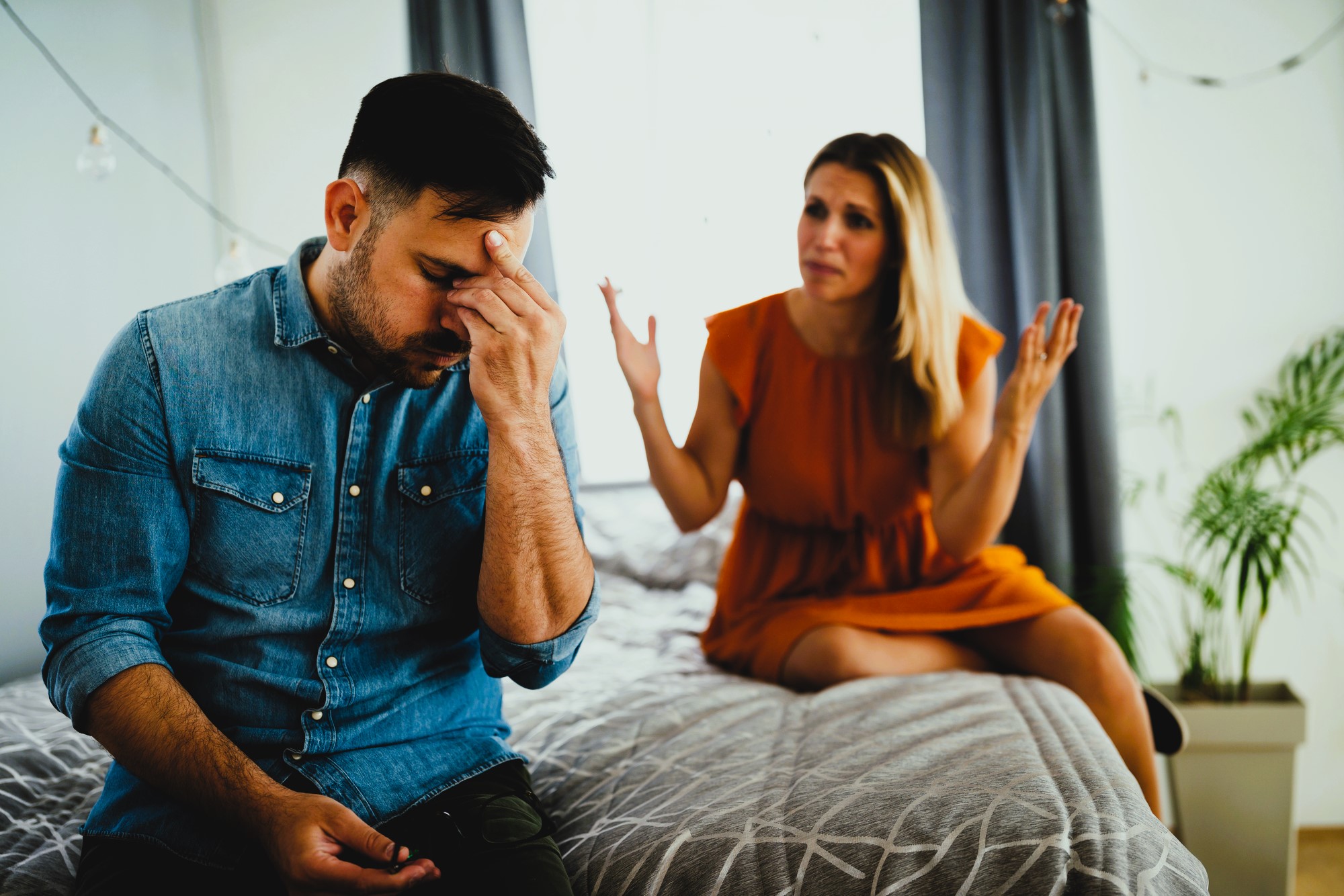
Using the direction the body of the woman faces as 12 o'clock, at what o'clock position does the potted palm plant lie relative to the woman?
The potted palm plant is roughly at 8 o'clock from the woman.

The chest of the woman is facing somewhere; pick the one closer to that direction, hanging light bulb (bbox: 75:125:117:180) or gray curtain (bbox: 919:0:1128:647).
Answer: the hanging light bulb

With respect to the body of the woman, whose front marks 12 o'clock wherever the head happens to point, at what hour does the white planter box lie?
The white planter box is roughly at 8 o'clock from the woman.

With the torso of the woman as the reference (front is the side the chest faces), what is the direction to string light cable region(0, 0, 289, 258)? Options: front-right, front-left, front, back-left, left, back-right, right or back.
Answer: right

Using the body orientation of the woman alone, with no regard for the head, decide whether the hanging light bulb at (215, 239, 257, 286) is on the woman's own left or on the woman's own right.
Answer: on the woman's own right

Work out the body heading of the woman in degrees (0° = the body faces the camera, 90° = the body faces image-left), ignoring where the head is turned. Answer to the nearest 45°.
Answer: approximately 0°

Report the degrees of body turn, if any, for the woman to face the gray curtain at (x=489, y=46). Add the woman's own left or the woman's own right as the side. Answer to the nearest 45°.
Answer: approximately 135° to the woman's own right

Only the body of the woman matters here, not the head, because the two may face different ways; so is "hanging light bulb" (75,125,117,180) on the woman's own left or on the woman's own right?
on the woman's own right
